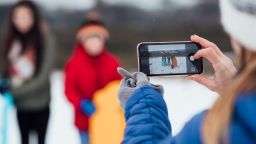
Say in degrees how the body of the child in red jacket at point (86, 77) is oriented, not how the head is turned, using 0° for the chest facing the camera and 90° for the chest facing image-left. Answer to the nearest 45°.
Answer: approximately 0°

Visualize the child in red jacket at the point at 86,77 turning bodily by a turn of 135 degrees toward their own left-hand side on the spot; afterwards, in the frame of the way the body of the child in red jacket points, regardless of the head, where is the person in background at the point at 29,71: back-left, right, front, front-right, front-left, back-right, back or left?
back-left
